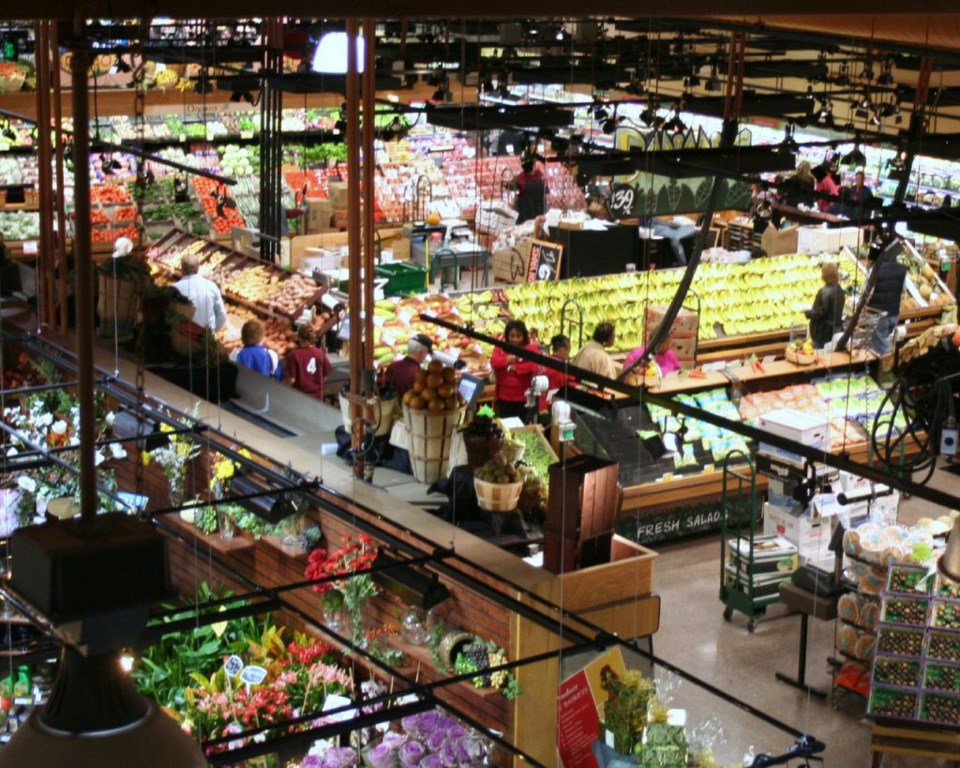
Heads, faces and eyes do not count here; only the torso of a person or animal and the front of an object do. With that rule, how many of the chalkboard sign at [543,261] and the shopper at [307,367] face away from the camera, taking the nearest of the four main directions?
1

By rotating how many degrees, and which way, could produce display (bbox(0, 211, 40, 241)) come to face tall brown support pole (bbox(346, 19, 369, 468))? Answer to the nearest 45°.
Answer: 0° — it already faces it

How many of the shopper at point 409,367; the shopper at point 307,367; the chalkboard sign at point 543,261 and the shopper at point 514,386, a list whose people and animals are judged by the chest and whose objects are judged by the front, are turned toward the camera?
2

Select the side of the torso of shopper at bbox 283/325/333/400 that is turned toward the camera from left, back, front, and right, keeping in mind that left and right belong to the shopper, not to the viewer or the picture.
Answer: back

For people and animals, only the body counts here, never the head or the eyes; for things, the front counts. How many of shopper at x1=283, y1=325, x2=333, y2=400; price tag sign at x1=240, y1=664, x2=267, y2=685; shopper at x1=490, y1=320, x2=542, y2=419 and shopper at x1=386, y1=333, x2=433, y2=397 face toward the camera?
2

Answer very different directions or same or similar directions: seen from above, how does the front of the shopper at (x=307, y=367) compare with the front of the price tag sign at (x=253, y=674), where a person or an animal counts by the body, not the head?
very different directions

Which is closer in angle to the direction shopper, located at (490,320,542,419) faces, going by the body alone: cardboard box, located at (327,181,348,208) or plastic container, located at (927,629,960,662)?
the plastic container

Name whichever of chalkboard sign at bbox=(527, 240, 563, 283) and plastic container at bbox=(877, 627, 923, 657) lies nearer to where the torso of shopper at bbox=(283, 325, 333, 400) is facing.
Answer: the chalkboard sign

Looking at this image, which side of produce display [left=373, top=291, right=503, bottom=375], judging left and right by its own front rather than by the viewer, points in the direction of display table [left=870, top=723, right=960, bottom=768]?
front

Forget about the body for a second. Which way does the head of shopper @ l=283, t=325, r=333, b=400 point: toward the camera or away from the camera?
away from the camera

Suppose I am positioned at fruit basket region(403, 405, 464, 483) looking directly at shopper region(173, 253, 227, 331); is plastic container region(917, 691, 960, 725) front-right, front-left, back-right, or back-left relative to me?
back-right

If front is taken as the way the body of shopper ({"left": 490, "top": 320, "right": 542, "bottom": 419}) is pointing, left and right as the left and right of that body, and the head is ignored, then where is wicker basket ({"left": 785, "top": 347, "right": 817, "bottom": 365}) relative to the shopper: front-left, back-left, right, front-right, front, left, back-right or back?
back-left

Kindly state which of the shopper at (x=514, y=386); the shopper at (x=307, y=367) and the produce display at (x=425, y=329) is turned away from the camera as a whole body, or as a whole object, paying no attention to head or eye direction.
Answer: the shopper at (x=307, y=367)

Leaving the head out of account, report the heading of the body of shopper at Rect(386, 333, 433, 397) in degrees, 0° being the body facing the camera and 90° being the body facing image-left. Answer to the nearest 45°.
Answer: approximately 225°

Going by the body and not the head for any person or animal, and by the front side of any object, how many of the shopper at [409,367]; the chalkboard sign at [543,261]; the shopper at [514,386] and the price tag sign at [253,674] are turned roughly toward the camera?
3
